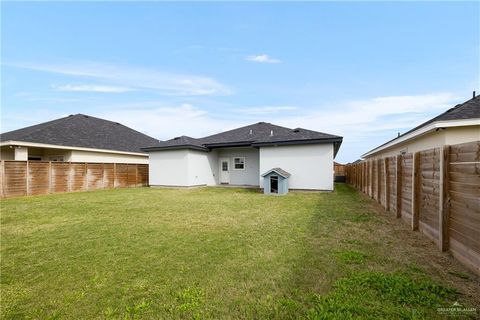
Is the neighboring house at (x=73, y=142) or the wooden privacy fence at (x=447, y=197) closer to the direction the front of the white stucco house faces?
the neighboring house

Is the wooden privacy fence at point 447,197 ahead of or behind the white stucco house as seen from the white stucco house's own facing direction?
behind

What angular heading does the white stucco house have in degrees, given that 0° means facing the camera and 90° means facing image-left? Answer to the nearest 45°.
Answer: approximately 180°

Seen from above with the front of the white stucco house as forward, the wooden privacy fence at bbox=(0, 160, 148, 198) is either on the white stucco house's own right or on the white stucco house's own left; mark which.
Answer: on the white stucco house's own left

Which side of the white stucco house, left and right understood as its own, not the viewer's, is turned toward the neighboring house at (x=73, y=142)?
left
